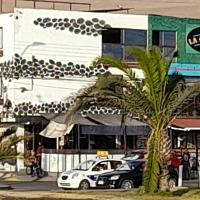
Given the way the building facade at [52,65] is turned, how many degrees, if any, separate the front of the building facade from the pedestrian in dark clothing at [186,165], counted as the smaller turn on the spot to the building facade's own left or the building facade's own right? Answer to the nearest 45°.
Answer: approximately 45° to the building facade's own left

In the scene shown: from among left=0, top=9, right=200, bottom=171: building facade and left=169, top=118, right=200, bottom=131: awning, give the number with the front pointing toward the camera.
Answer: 2

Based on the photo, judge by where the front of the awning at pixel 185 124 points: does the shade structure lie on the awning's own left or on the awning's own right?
on the awning's own right

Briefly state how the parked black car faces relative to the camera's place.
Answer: facing the viewer and to the left of the viewer

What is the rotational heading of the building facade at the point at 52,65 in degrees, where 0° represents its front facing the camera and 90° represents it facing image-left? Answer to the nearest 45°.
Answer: approximately 0°

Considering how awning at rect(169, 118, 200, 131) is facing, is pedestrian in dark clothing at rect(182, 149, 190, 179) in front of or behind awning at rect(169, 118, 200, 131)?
in front

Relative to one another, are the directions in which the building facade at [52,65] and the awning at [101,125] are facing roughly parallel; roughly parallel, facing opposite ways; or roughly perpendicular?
roughly parallel

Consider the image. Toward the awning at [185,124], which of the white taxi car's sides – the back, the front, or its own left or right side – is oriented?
back

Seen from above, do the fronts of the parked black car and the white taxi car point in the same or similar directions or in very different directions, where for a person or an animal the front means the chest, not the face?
same or similar directions

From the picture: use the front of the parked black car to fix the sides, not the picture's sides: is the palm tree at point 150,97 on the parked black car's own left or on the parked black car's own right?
on the parked black car's own left

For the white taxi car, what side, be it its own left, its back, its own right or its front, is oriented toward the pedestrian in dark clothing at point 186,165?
back

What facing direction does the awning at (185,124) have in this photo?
toward the camera

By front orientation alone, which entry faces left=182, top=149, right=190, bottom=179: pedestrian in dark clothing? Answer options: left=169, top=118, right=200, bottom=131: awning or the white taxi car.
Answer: the awning

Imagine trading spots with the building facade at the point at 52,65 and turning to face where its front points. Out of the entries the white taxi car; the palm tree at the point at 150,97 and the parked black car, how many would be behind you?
0

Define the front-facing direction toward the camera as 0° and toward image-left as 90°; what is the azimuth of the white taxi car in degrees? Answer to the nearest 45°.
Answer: approximately 45°

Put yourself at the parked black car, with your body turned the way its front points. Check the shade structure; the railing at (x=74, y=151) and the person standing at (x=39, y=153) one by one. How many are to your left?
0

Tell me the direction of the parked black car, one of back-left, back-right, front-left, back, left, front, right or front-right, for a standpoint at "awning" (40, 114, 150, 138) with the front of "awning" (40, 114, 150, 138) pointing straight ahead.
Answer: front
